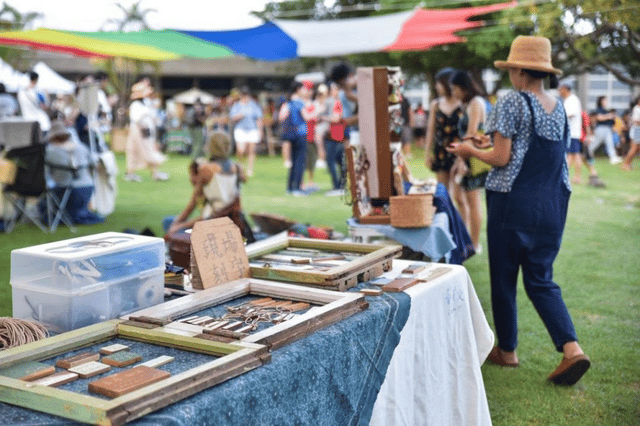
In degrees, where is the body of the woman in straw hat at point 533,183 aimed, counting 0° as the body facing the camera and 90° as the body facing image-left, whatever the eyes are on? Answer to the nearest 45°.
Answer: approximately 135°

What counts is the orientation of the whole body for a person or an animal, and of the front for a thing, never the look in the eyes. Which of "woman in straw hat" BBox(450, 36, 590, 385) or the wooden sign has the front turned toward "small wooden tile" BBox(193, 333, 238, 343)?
the wooden sign

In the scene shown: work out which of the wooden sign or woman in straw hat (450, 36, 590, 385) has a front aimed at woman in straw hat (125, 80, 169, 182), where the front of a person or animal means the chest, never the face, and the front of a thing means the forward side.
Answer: woman in straw hat (450, 36, 590, 385)

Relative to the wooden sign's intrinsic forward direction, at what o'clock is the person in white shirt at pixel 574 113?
The person in white shirt is roughly at 7 o'clock from the wooden sign.

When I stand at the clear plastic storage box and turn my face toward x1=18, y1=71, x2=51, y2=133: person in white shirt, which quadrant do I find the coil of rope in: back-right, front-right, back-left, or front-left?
back-left

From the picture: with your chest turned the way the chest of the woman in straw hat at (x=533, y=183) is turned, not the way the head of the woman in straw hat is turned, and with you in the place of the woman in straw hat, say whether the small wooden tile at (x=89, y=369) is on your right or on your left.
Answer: on your left

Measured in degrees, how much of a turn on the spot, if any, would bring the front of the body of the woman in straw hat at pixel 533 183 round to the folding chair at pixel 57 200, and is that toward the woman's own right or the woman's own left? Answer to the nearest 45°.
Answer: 0° — they already face it

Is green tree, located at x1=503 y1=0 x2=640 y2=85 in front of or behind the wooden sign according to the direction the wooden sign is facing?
behind

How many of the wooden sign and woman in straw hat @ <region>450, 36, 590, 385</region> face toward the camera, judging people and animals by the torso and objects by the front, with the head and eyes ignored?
1

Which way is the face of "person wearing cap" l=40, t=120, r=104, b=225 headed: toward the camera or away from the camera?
away from the camera

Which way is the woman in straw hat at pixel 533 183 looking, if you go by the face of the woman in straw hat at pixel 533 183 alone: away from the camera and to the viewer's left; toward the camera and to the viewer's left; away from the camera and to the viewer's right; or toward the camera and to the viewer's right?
away from the camera and to the viewer's left
